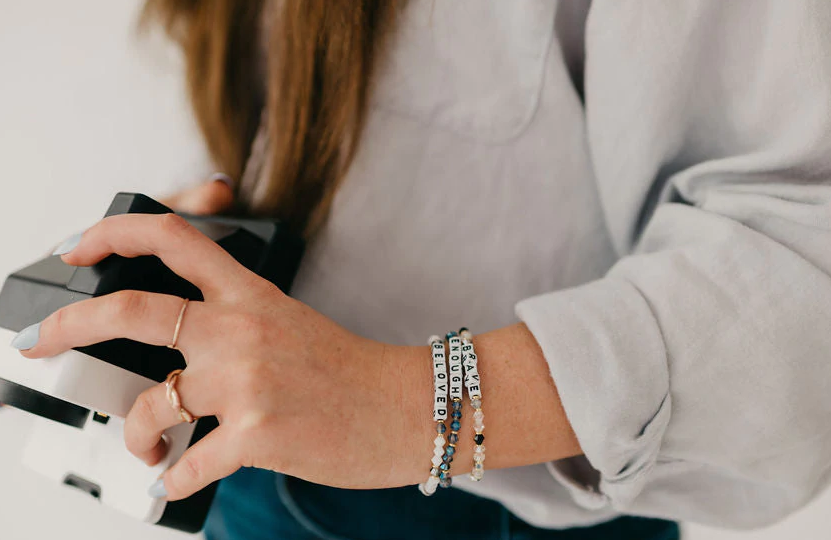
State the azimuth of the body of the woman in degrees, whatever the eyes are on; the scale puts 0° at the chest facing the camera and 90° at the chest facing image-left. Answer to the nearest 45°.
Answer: approximately 45°
